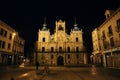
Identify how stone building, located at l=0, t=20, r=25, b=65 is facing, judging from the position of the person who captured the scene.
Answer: facing the viewer and to the right of the viewer

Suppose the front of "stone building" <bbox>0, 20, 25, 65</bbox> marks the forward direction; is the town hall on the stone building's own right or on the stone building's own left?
on the stone building's own left

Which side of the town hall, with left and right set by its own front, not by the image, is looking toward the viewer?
front

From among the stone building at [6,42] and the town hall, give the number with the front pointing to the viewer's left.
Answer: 0

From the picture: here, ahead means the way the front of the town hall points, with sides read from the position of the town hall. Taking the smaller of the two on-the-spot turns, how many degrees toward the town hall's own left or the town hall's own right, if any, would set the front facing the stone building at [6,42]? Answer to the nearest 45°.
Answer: approximately 45° to the town hall's own right
